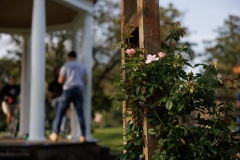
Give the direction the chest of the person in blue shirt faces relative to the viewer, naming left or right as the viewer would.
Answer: facing away from the viewer

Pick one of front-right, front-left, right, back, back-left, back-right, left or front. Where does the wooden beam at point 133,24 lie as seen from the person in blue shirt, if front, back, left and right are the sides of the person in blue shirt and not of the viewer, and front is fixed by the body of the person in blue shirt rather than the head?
back

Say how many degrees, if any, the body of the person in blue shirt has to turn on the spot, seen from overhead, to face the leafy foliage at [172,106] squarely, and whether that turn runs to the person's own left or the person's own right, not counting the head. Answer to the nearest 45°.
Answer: approximately 180°

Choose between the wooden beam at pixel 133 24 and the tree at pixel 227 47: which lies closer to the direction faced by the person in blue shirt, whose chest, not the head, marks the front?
the tree

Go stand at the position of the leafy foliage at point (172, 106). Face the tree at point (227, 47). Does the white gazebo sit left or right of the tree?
left

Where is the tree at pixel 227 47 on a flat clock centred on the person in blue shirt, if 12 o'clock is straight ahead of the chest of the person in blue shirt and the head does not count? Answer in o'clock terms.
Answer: The tree is roughly at 1 o'clock from the person in blue shirt.

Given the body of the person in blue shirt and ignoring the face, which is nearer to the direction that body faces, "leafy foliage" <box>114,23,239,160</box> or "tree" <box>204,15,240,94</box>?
the tree
